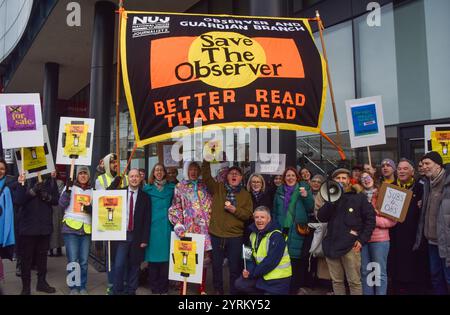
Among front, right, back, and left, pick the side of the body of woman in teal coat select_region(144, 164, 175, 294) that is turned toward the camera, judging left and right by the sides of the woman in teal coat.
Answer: front

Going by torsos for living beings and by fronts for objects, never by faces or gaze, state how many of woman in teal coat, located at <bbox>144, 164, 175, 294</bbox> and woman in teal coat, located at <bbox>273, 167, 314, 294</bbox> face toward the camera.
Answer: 2

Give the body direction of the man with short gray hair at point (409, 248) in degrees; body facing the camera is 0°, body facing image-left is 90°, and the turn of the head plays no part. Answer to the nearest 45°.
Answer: approximately 45°

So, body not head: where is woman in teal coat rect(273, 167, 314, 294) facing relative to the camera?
toward the camera

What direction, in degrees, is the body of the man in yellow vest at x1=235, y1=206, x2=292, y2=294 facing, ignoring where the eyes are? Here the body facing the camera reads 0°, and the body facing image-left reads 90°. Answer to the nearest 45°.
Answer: approximately 45°

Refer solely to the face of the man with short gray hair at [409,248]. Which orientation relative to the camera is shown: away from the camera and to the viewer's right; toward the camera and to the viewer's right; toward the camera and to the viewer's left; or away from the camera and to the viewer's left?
toward the camera and to the viewer's left

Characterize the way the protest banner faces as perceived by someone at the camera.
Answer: facing the viewer

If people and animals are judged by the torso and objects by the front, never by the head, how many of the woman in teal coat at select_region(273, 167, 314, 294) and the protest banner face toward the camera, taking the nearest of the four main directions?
2
